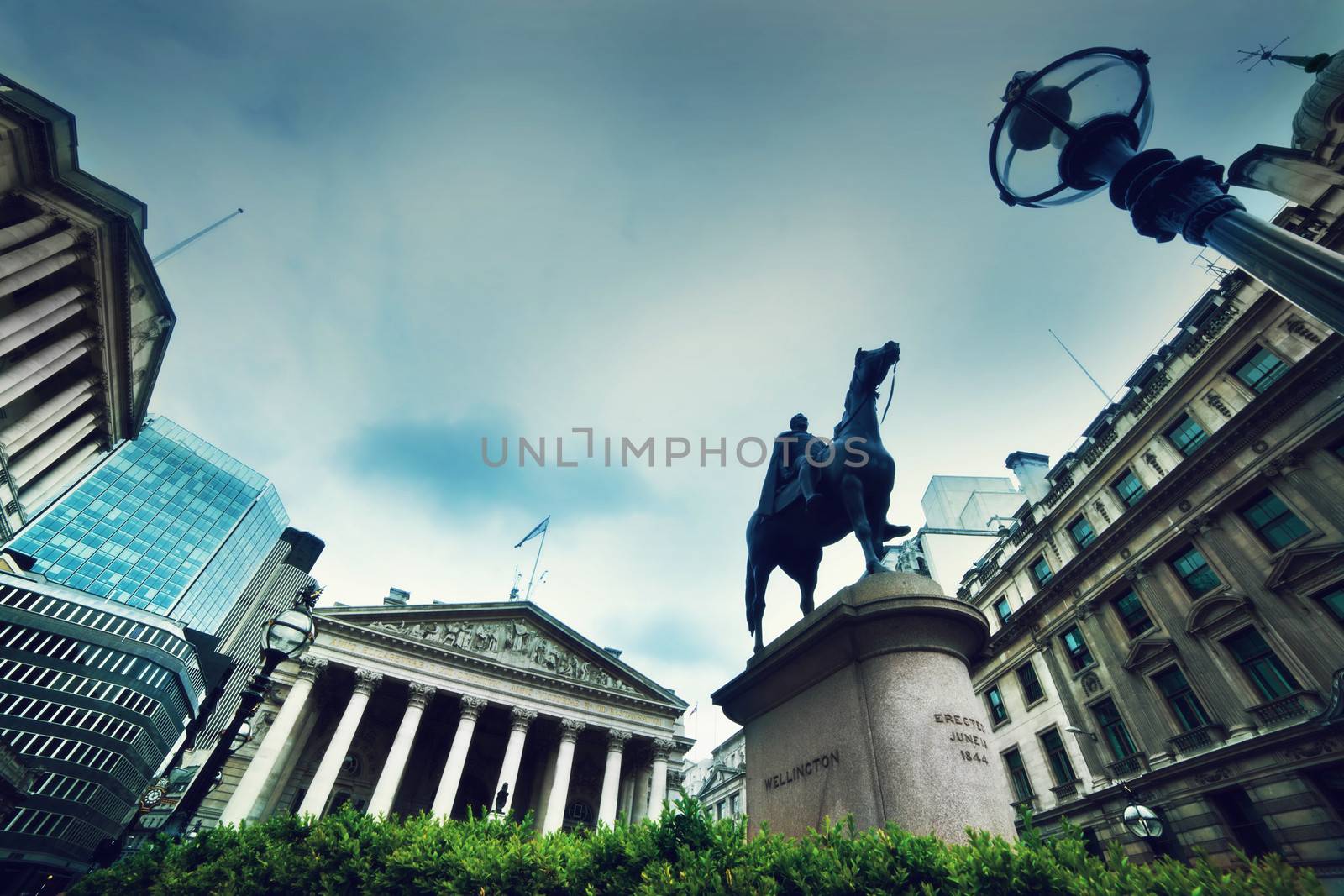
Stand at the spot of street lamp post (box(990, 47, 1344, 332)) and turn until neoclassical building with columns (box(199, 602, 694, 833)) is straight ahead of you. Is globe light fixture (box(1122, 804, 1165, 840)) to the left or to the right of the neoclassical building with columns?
right

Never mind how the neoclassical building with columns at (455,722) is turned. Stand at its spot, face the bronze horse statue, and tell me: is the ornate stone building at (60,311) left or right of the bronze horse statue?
right

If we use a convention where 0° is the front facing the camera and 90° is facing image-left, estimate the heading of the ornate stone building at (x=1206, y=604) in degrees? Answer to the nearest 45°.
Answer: approximately 45°

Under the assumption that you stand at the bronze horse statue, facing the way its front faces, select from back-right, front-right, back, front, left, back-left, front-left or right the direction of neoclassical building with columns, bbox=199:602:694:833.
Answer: back

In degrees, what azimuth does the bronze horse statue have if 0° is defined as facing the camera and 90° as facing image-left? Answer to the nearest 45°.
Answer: approximately 315°

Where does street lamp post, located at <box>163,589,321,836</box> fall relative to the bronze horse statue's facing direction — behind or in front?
behind

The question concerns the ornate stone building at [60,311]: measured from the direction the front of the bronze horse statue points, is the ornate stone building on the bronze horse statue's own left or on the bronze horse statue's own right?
on the bronze horse statue's own right

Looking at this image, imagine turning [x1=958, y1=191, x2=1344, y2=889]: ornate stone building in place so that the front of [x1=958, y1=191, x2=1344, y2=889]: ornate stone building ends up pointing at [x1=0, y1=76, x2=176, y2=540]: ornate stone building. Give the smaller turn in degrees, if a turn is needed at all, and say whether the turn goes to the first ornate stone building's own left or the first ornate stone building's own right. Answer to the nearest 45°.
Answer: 0° — it already faces it
